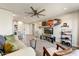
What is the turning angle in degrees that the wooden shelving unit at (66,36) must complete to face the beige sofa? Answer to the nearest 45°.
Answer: approximately 45° to its left

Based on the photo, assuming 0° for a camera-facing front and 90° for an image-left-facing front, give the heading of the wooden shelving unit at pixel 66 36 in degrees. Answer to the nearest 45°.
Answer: approximately 45°
